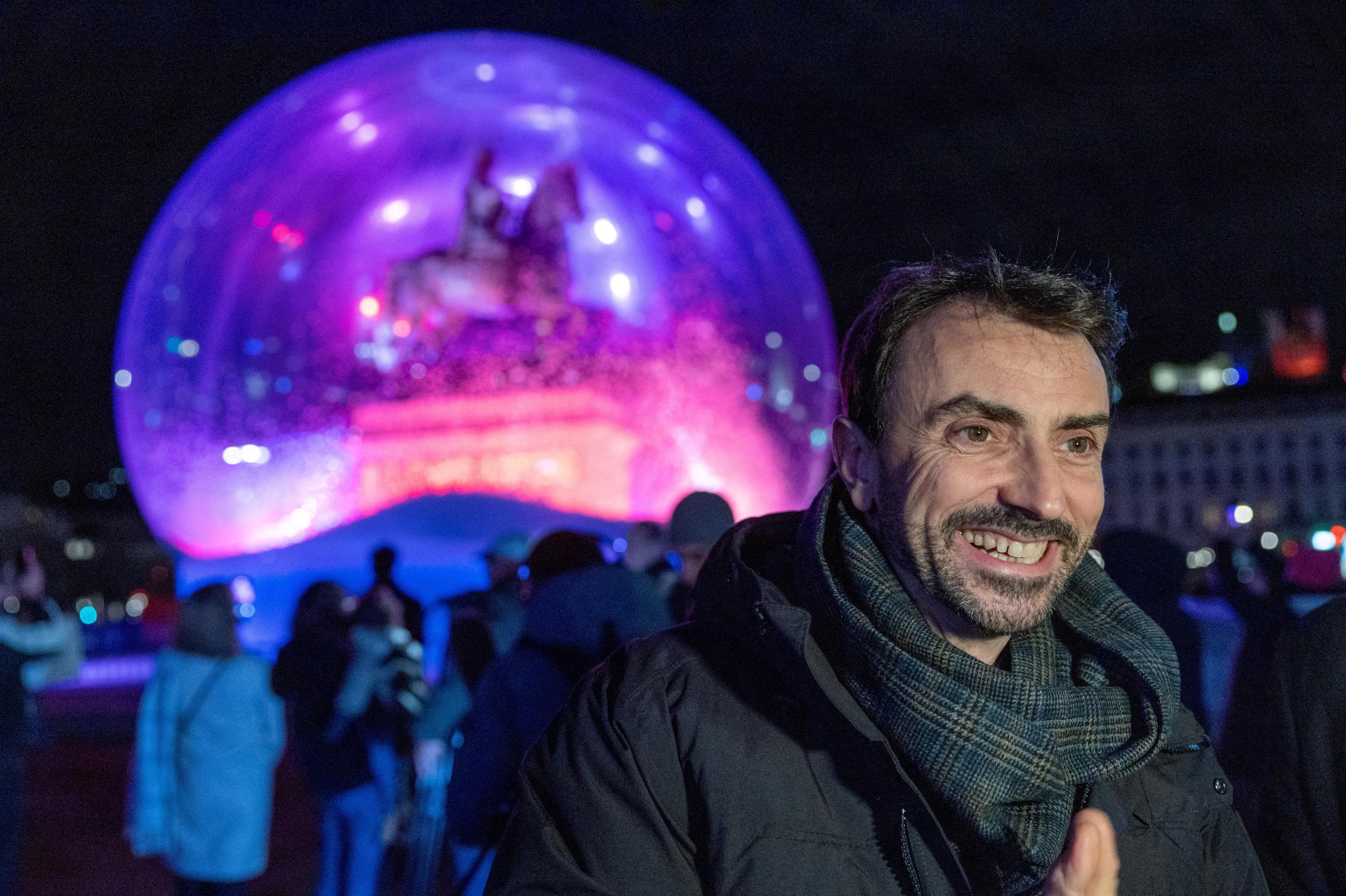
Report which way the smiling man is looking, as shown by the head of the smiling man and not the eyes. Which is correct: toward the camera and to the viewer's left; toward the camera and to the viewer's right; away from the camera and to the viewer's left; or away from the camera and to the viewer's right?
toward the camera and to the viewer's right

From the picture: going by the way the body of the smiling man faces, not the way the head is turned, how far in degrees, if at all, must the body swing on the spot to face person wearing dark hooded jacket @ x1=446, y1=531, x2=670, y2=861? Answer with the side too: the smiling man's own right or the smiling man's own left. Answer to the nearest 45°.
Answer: approximately 180°

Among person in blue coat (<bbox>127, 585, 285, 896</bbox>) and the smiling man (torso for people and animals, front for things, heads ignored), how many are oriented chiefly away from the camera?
1

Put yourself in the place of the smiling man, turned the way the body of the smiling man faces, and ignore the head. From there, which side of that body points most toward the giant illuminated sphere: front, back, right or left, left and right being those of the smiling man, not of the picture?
back

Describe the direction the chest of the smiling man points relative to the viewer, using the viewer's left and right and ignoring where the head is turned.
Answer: facing the viewer and to the right of the viewer

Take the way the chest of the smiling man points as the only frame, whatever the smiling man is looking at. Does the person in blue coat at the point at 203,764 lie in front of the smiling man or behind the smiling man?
behind

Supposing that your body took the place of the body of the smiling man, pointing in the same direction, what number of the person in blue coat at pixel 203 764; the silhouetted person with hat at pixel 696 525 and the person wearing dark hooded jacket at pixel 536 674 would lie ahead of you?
0

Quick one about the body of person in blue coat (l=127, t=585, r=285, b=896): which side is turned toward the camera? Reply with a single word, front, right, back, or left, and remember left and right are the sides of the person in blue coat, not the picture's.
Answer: back

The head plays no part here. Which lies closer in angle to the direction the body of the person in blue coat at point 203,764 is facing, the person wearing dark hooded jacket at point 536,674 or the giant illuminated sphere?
the giant illuminated sphere

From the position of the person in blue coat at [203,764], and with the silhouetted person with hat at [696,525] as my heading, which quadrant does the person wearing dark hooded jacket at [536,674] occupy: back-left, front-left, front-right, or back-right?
front-right

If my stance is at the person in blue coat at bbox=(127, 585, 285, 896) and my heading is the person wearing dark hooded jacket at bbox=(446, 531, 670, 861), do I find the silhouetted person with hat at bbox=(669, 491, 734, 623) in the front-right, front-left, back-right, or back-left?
front-left

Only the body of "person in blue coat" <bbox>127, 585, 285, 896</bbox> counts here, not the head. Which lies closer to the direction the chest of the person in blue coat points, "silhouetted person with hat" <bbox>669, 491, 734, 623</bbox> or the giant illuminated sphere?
the giant illuminated sphere

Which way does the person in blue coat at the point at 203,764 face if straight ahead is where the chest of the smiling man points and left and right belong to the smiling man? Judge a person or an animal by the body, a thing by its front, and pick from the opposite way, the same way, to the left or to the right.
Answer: the opposite way

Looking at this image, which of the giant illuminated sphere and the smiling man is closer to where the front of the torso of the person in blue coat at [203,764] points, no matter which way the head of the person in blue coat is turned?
the giant illuminated sphere

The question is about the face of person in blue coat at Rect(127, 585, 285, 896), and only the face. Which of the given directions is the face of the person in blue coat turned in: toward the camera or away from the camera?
away from the camera

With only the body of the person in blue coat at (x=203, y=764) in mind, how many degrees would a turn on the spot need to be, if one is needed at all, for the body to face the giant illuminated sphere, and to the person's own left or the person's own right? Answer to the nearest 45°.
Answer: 0° — they already face it
